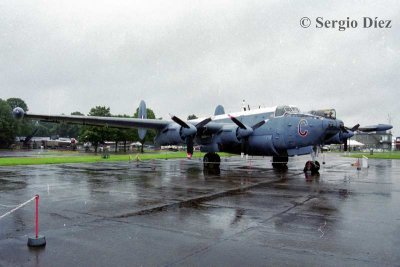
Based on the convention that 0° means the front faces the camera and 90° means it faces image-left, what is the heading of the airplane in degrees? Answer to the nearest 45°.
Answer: approximately 315°
